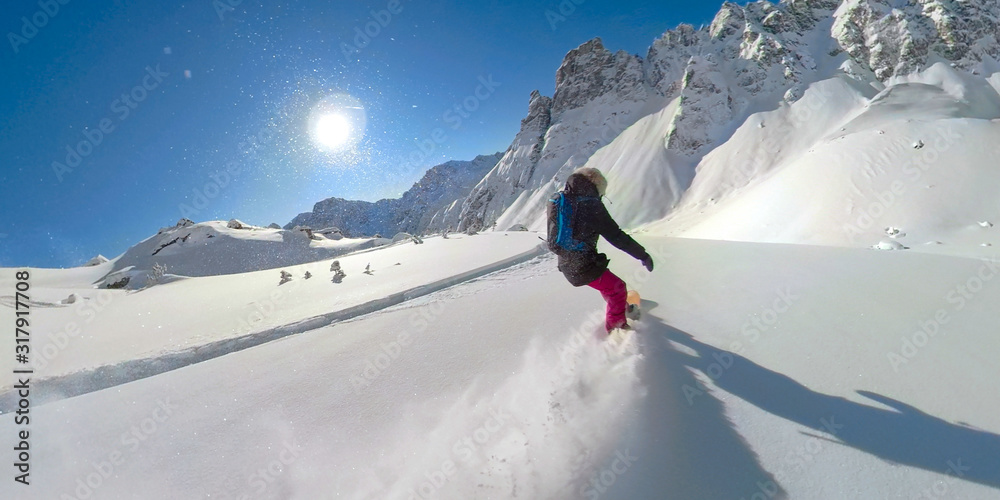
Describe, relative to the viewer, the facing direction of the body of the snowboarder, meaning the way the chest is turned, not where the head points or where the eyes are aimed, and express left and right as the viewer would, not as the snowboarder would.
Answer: facing away from the viewer and to the right of the viewer

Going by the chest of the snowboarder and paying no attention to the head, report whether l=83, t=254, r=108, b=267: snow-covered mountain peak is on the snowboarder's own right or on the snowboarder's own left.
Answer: on the snowboarder's own left
